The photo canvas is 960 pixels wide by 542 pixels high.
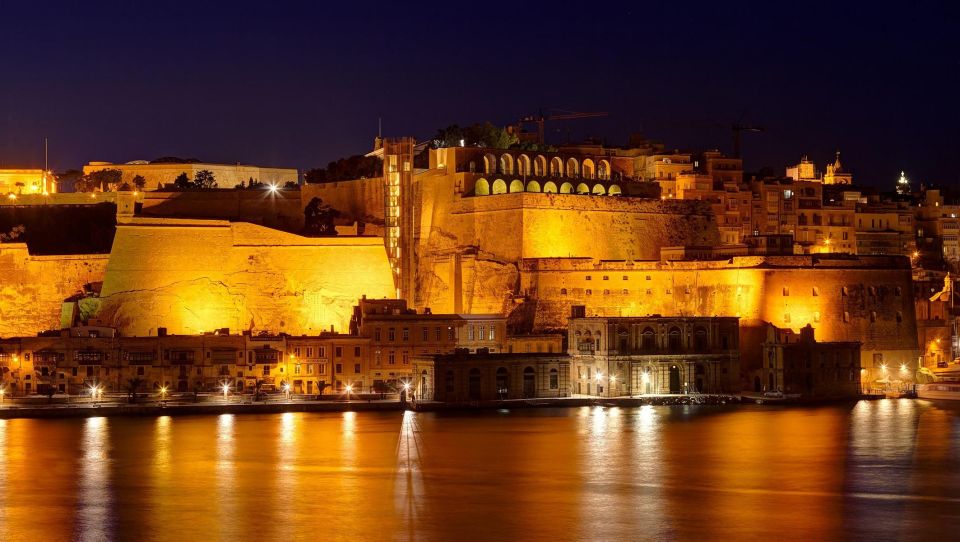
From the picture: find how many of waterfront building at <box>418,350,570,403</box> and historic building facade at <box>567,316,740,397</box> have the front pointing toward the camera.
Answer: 2

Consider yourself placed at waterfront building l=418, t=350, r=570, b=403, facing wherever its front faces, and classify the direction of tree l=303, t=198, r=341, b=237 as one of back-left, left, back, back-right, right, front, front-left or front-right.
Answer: back-right

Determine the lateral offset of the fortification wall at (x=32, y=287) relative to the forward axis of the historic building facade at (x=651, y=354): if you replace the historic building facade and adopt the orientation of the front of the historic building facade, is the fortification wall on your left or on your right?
on your right

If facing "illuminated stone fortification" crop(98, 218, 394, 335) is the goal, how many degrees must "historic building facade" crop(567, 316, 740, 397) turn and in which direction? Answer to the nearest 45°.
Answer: approximately 90° to its right

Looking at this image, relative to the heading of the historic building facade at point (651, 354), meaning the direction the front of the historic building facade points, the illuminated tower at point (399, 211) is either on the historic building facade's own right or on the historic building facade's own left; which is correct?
on the historic building facade's own right

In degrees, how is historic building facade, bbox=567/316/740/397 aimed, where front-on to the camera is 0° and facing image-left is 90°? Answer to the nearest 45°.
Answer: approximately 0°

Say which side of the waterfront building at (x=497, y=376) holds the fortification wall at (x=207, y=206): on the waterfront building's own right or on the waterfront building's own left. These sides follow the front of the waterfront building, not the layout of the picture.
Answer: on the waterfront building's own right
